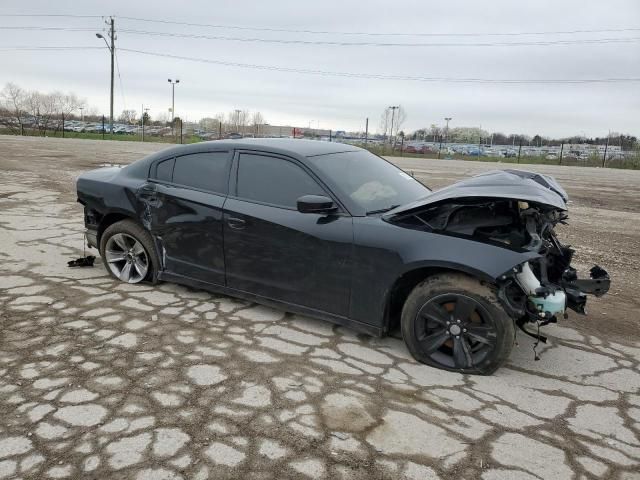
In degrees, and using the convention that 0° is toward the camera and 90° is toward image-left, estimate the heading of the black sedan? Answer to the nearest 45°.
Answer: approximately 315°
